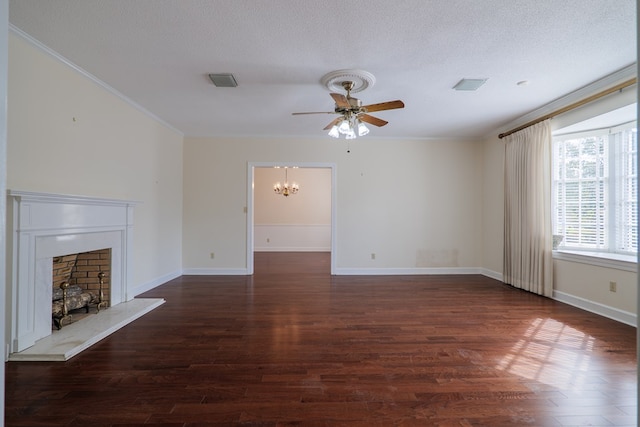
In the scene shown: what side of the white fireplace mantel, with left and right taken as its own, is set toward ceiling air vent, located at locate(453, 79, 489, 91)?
front

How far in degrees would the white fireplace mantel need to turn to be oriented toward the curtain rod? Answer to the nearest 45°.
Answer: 0° — it already faces it

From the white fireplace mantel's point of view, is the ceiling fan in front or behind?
in front

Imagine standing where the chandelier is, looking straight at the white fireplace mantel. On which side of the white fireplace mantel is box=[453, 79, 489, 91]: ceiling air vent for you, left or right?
left

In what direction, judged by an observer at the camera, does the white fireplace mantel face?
facing the viewer and to the right of the viewer

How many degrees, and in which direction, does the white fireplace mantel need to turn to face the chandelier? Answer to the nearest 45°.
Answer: approximately 90° to its left

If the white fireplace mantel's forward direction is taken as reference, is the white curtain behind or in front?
in front
